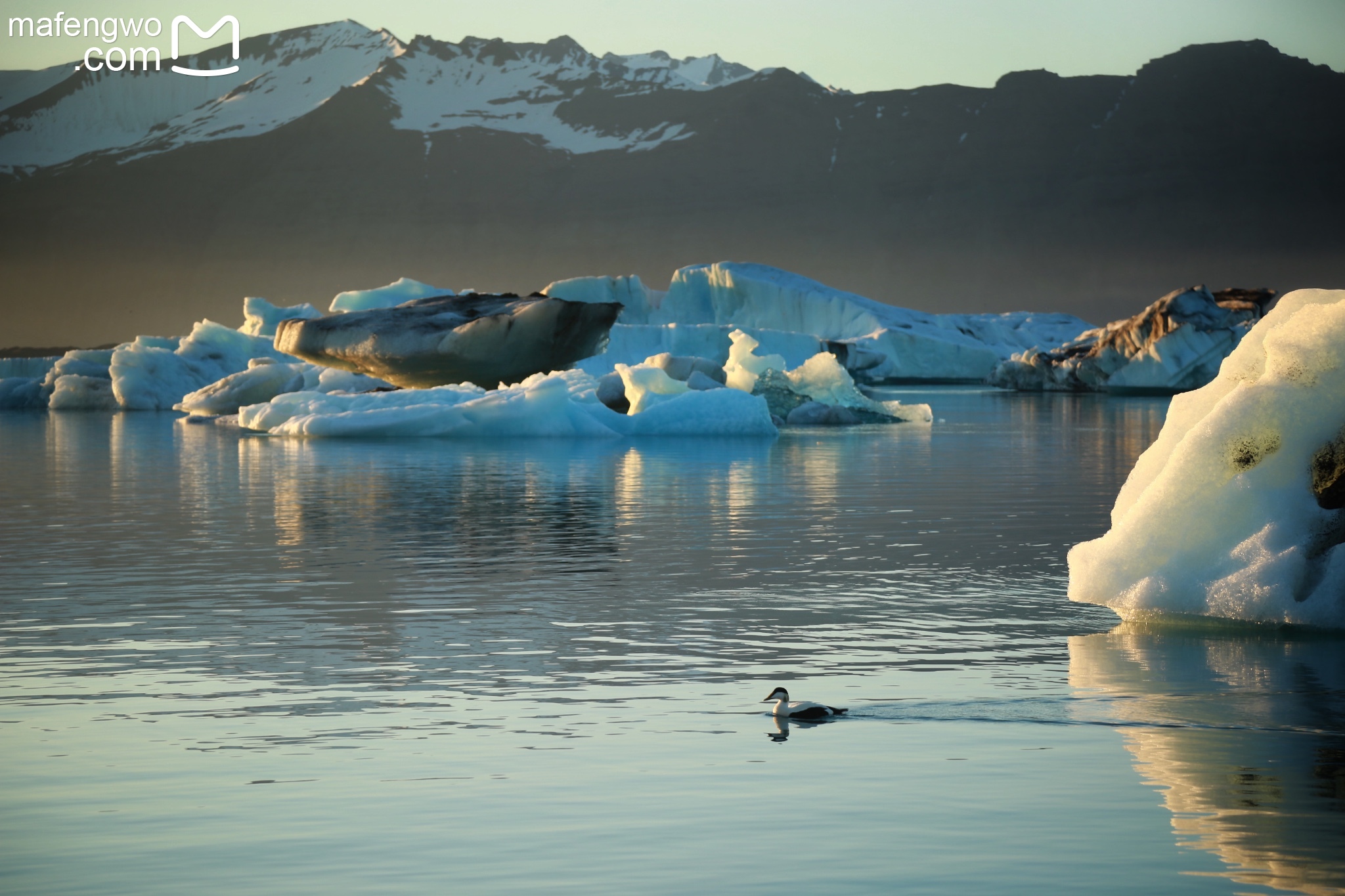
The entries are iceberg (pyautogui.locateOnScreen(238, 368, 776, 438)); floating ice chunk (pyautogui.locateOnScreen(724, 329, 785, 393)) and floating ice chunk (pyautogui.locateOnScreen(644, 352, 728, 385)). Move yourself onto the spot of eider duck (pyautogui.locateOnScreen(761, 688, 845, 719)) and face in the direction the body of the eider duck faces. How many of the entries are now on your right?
3

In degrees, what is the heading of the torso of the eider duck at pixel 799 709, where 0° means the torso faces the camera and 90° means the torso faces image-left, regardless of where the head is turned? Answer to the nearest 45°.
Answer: approximately 90°

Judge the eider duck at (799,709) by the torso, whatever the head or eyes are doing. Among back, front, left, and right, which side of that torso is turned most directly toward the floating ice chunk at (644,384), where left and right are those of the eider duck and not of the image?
right

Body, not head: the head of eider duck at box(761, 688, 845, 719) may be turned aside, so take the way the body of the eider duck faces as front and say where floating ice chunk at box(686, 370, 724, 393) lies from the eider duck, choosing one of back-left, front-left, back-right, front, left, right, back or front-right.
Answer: right

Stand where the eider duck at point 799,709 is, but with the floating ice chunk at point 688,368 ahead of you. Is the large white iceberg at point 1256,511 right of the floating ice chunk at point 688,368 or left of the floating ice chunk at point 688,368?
right

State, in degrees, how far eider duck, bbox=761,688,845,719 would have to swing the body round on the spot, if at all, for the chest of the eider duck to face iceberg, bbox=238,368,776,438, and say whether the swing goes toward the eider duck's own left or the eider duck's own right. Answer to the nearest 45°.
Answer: approximately 90° to the eider duck's own right

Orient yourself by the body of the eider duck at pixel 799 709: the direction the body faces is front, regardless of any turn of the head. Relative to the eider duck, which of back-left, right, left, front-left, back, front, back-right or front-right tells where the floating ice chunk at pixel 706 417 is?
right

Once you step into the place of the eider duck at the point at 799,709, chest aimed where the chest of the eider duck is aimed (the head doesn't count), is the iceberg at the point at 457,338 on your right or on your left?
on your right
